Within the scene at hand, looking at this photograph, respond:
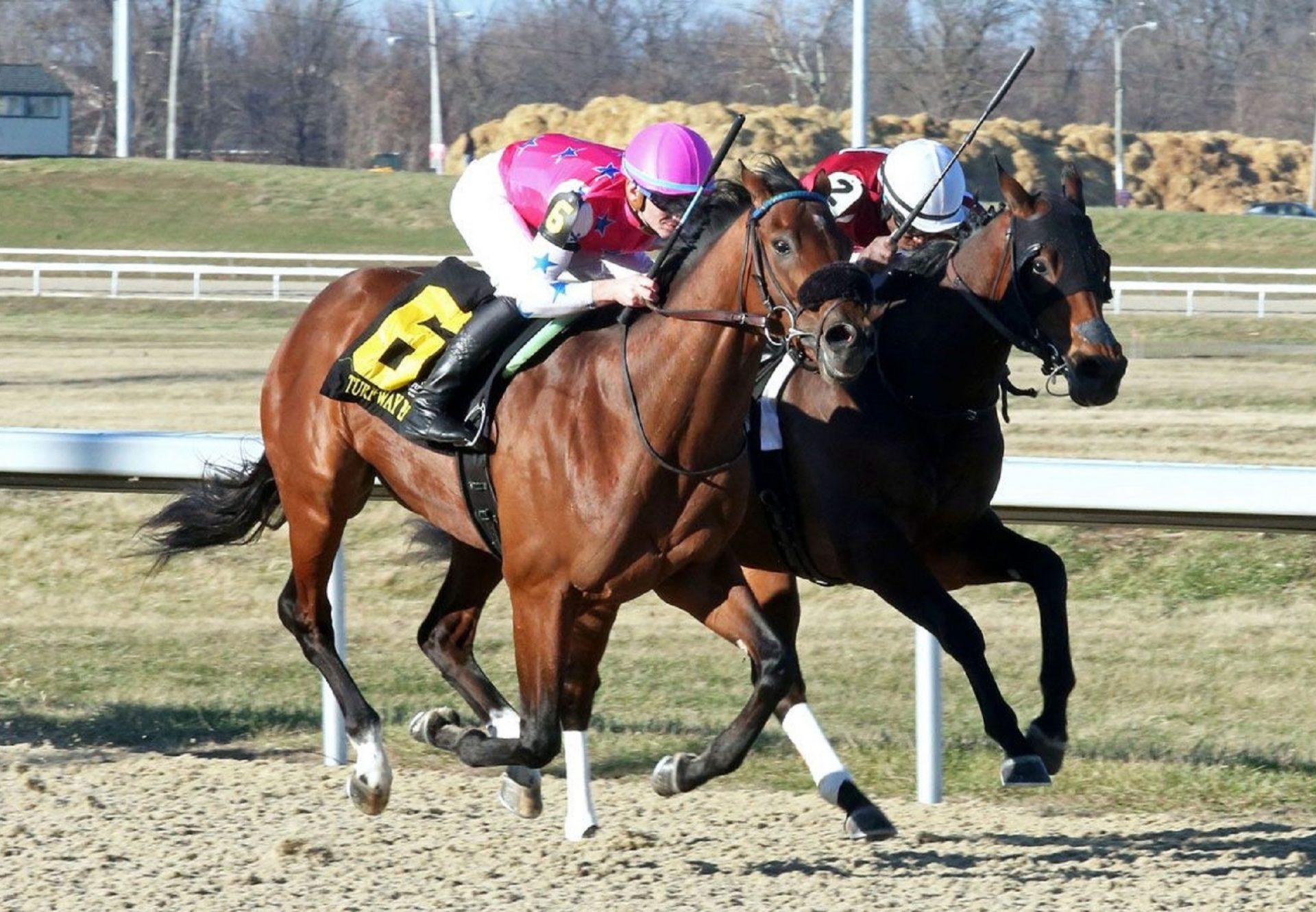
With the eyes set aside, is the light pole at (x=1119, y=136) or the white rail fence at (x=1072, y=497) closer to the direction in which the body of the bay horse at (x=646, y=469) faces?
the white rail fence

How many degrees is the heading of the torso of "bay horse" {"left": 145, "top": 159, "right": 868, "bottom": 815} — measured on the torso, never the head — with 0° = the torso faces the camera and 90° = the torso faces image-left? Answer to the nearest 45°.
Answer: approximately 315°

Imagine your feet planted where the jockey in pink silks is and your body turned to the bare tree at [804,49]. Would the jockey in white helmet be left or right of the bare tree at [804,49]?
right

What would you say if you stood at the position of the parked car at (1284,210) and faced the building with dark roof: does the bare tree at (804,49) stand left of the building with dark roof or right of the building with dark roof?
right

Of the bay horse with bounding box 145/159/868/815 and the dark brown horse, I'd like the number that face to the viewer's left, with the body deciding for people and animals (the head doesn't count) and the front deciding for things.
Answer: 0

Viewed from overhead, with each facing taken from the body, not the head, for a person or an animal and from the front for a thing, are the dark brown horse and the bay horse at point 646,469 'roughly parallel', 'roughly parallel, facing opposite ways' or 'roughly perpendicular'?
roughly parallel

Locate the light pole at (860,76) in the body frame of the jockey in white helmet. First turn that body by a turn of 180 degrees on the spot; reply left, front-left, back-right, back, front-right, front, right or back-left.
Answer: front-right

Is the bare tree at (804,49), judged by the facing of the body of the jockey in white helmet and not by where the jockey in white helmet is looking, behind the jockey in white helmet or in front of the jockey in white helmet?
behind

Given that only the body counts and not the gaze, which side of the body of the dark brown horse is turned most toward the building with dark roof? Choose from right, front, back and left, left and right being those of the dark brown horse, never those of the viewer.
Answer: back

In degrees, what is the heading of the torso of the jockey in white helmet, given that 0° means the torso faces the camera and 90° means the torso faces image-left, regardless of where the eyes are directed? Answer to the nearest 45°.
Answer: approximately 315°

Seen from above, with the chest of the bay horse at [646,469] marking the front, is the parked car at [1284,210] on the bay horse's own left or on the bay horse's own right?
on the bay horse's own left

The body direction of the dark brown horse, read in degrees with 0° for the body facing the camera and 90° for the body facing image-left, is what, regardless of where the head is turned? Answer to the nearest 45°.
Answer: approximately 315°

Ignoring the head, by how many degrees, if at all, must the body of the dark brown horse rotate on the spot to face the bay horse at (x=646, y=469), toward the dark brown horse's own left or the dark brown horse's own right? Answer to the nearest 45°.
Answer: approximately 90° to the dark brown horse's own right
